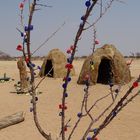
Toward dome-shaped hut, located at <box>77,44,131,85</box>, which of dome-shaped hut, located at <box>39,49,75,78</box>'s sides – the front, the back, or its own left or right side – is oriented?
left

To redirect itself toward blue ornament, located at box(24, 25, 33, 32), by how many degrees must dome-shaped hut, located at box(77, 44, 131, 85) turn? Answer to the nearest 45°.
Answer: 0° — it already faces it

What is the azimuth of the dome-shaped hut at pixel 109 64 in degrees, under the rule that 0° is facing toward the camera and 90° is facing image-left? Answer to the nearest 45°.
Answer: approximately 0°

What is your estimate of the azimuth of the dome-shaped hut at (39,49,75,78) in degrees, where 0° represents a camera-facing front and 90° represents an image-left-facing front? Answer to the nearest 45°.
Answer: approximately 45°

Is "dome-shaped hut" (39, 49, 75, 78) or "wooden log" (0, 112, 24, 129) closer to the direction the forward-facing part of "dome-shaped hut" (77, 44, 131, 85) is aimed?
the wooden log
